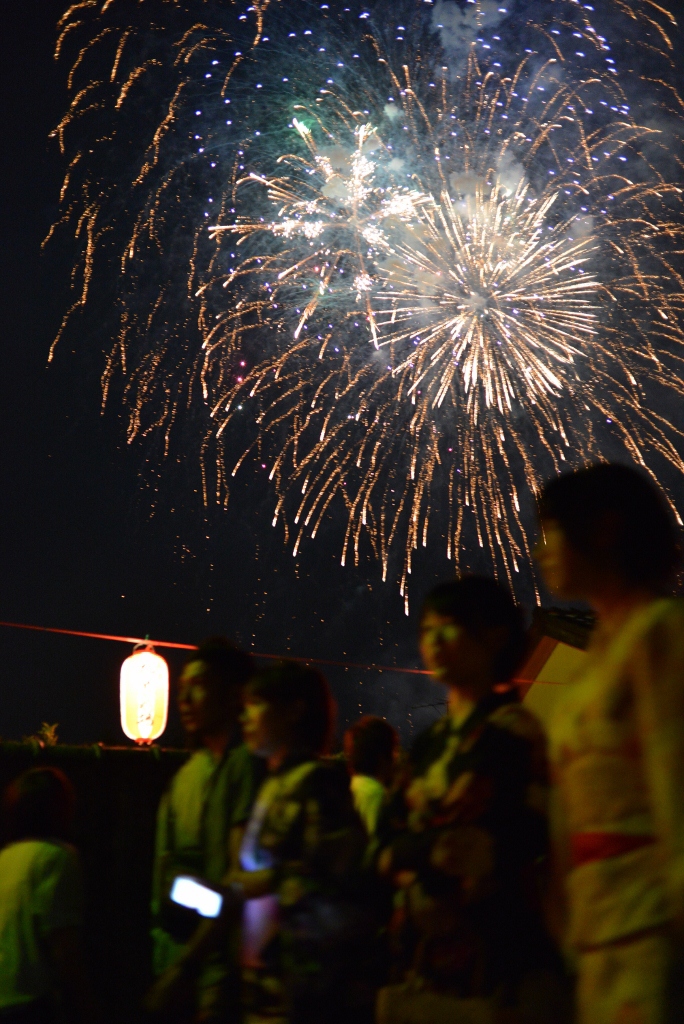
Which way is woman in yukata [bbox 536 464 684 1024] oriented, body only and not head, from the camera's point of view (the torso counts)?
to the viewer's left

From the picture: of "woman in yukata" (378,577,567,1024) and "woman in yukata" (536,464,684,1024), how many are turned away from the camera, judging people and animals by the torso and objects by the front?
0

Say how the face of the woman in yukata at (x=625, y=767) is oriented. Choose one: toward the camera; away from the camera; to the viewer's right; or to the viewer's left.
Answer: to the viewer's left

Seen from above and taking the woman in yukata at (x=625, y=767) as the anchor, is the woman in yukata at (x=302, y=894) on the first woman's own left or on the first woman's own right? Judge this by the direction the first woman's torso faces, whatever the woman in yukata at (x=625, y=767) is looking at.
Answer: on the first woman's own right

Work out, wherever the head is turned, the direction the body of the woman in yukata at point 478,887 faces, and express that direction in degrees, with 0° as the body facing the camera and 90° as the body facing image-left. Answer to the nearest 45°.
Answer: approximately 45°

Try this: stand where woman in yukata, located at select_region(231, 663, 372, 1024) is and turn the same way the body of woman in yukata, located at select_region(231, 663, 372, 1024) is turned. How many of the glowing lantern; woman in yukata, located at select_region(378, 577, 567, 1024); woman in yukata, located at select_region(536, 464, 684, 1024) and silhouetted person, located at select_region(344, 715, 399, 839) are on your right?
2

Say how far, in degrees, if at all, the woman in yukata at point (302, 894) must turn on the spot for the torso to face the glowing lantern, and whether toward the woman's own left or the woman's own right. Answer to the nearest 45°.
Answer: approximately 90° to the woman's own right

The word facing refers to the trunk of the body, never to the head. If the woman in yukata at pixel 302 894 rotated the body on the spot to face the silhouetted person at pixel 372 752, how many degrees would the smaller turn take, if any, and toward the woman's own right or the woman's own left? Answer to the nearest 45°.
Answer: approximately 90° to the woman's own right

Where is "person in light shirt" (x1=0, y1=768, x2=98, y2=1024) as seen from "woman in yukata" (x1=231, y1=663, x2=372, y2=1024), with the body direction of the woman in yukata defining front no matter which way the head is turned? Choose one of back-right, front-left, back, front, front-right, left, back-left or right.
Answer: front-right

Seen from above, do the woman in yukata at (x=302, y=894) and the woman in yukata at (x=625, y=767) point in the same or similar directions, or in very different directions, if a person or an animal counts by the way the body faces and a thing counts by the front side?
same or similar directions

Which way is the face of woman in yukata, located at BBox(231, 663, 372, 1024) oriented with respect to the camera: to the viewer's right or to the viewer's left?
to the viewer's left

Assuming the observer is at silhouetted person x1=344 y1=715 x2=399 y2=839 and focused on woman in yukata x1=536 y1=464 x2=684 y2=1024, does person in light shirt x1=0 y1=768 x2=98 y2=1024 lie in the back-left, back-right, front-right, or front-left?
front-right

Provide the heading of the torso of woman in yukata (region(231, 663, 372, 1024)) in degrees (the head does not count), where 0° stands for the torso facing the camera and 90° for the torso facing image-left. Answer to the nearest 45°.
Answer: approximately 90°

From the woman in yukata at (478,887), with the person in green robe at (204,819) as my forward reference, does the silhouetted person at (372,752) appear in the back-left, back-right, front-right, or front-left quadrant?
front-right
